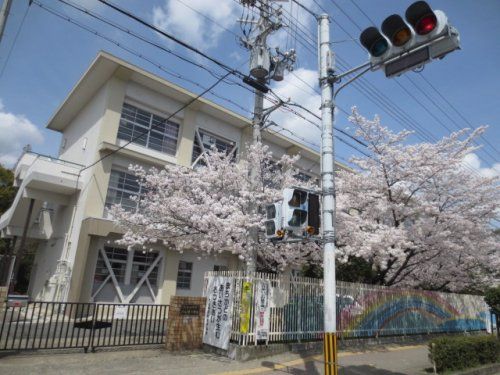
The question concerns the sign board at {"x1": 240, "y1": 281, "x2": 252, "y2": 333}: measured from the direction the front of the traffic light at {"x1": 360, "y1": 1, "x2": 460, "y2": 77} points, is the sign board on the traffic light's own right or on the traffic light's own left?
on the traffic light's own right

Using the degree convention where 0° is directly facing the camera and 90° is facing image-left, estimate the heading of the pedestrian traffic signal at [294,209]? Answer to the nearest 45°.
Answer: approximately 315°

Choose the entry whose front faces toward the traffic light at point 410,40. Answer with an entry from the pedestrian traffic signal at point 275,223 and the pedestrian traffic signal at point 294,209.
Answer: the pedestrian traffic signal at point 294,209

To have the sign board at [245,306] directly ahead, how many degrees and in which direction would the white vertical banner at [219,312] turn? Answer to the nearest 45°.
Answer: approximately 45° to its left

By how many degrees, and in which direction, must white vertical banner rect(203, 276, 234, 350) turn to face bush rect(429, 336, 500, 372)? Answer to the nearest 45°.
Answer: approximately 90° to its left

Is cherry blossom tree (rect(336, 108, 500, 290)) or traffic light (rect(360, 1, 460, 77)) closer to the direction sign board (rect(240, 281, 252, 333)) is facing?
the traffic light

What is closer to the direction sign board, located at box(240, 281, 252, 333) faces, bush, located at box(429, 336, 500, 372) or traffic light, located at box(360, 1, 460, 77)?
the traffic light

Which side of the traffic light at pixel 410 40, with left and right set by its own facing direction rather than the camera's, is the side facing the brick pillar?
right

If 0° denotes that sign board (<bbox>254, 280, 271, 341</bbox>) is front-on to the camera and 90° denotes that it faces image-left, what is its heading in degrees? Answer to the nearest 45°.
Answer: approximately 0°
